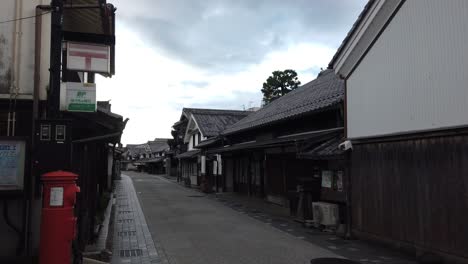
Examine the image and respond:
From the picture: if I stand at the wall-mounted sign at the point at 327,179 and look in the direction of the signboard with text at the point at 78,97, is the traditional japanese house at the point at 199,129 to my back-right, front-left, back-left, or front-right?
back-right

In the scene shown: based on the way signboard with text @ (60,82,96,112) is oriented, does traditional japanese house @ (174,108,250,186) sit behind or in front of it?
behind

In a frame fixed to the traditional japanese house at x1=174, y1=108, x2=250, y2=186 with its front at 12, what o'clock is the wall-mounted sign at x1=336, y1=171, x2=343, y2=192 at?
The wall-mounted sign is roughly at 10 o'clock from the traditional japanese house.

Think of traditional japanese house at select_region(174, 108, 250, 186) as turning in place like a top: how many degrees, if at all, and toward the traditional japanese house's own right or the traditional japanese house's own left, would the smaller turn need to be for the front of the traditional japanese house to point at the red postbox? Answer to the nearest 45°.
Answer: approximately 45° to the traditional japanese house's own left

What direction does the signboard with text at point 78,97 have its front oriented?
toward the camera

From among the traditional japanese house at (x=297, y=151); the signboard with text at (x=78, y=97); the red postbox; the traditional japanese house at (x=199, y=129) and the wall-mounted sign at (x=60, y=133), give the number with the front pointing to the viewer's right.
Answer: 1

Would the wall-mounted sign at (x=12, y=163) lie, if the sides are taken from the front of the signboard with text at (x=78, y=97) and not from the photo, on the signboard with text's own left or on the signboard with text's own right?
on the signboard with text's own right

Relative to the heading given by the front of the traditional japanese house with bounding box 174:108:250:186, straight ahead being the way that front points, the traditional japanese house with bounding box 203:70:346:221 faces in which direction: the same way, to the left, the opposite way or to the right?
the same way

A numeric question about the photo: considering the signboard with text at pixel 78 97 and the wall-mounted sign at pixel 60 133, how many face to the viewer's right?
0

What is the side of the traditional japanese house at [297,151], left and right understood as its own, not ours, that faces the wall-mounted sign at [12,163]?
front

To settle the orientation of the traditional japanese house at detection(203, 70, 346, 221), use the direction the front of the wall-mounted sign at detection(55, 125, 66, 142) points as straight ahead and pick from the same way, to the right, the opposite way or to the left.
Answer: to the right

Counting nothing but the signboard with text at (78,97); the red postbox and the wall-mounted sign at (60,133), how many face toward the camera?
2

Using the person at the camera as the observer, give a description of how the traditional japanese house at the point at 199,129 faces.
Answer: facing the viewer and to the left of the viewer

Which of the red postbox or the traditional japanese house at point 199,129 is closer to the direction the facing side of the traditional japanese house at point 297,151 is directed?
the red postbox
